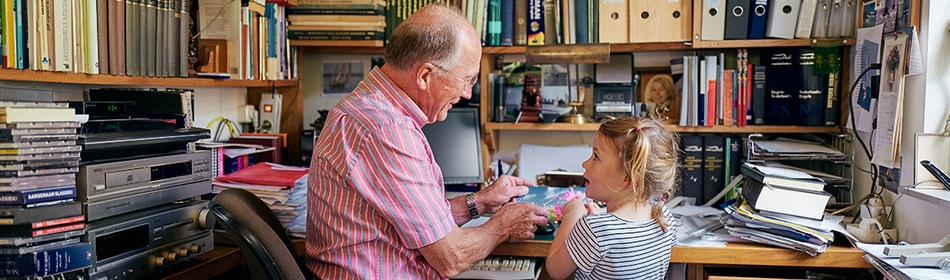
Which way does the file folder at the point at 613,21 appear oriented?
toward the camera

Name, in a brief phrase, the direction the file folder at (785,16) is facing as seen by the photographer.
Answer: facing the viewer

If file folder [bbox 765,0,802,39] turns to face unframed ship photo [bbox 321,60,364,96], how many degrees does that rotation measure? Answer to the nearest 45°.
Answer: approximately 90° to its right

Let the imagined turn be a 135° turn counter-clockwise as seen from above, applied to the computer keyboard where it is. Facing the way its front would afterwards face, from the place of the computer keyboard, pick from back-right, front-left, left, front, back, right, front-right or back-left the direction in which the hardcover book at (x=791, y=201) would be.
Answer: front-right

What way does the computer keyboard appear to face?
toward the camera

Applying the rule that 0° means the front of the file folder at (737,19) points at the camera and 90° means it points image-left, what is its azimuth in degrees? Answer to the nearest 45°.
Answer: approximately 0°

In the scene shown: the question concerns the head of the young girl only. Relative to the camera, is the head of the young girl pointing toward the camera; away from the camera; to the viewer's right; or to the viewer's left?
to the viewer's left

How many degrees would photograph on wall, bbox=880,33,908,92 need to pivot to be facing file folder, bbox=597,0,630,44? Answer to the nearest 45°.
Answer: approximately 45° to its right

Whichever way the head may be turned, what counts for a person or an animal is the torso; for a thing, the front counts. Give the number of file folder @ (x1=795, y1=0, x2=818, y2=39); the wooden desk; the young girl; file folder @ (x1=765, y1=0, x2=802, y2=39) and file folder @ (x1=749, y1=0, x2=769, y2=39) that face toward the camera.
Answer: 4

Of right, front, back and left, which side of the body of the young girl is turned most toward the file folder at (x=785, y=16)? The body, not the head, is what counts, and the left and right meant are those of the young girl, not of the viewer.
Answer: right

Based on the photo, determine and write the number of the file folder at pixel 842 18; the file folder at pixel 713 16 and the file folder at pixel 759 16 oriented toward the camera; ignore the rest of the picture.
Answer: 3

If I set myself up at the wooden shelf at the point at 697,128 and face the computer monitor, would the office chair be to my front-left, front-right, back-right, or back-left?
front-left

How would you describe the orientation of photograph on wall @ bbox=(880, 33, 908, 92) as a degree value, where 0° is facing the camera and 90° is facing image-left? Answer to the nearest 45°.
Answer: approximately 45°

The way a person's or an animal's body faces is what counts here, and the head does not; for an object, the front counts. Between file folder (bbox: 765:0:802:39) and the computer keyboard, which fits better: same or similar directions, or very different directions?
same or similar directions

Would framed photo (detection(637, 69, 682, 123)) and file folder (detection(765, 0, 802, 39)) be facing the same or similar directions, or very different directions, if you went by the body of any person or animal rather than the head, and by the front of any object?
same or similar directions

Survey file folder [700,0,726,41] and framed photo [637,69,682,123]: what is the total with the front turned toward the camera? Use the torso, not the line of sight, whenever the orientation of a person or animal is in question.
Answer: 2

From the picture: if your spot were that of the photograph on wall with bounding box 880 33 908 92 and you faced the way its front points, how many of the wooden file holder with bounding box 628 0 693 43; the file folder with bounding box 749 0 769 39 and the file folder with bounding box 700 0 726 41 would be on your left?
0

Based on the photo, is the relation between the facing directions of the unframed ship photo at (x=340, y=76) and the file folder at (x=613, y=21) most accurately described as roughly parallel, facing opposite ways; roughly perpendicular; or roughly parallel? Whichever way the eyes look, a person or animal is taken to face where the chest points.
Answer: roughly parallel
